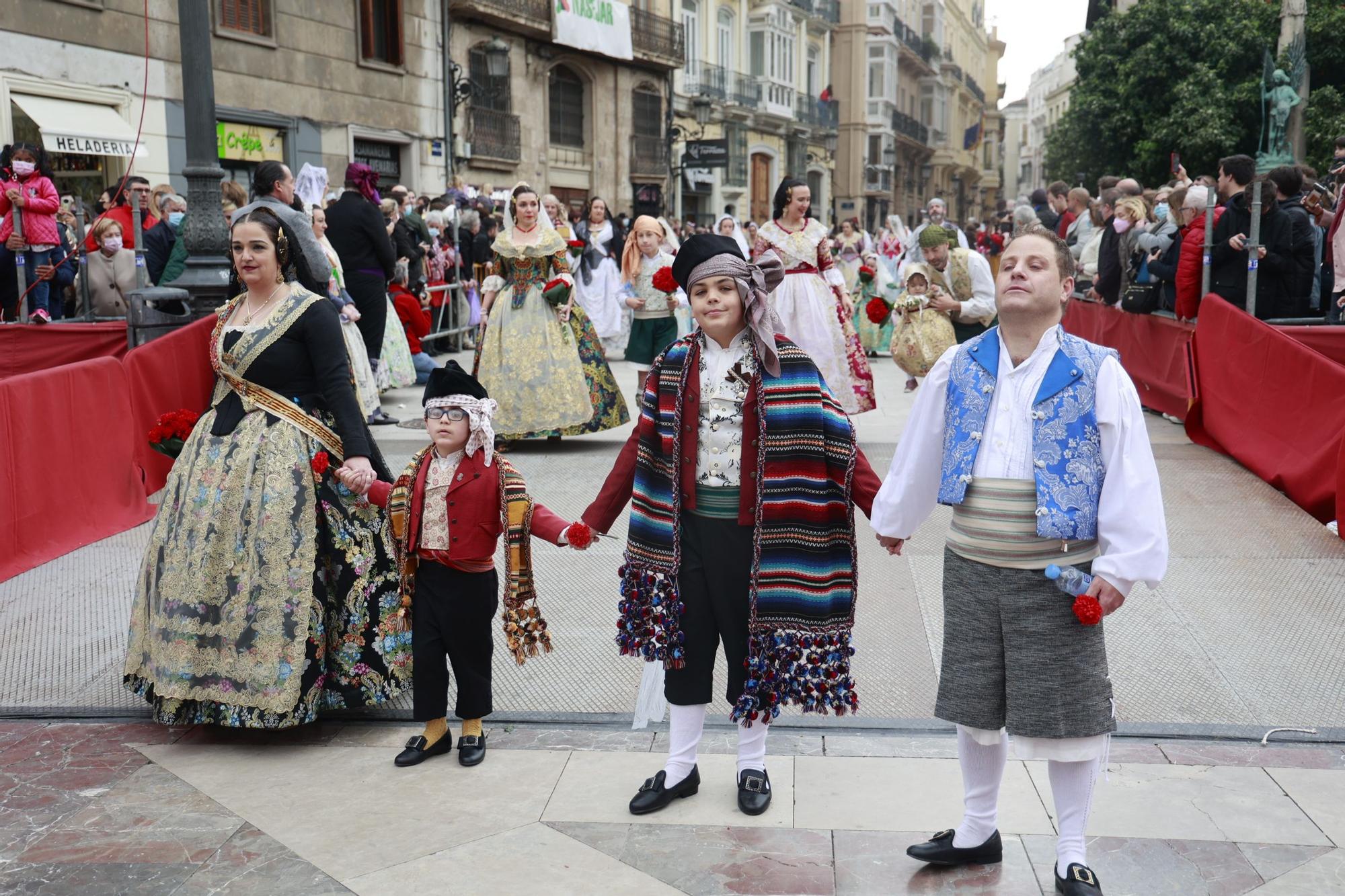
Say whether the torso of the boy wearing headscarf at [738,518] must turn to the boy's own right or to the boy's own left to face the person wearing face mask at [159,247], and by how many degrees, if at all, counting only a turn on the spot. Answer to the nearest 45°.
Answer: approximately 135° to the boy's own right

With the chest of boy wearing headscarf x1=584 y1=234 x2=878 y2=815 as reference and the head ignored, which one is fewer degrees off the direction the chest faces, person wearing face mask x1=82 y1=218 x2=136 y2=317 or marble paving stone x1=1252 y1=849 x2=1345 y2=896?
the marble paving stone

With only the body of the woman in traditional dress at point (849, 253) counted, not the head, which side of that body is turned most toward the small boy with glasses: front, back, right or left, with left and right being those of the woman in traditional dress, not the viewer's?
front

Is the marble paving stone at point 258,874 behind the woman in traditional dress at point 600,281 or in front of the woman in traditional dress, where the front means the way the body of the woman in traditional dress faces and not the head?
in front

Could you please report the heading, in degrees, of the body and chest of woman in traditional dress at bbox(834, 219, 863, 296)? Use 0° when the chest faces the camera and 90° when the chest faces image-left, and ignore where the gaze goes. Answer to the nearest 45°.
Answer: approximately 0°

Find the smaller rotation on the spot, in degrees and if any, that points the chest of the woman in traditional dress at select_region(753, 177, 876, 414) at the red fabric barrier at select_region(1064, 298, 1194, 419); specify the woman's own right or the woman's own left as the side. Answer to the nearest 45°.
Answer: approximately 135° to the woman's own left

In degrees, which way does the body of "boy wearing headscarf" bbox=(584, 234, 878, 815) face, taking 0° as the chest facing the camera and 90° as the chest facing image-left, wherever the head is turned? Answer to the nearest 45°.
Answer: approximately 0°

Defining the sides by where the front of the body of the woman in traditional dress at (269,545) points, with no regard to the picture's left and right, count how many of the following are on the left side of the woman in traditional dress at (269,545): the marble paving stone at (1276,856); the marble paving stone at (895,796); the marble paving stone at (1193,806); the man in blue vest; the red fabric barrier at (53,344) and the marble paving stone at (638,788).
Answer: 5

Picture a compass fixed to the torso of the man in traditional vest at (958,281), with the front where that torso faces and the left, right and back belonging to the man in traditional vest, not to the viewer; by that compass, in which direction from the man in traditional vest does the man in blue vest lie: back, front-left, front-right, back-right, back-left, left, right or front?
front-left

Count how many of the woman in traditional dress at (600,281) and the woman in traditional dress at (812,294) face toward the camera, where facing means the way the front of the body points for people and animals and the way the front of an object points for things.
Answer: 2

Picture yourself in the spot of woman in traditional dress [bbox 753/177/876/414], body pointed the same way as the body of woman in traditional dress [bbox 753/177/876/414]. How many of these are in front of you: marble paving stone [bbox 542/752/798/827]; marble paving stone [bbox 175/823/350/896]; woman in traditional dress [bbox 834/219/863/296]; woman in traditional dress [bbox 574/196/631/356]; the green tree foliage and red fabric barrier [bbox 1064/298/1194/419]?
2
